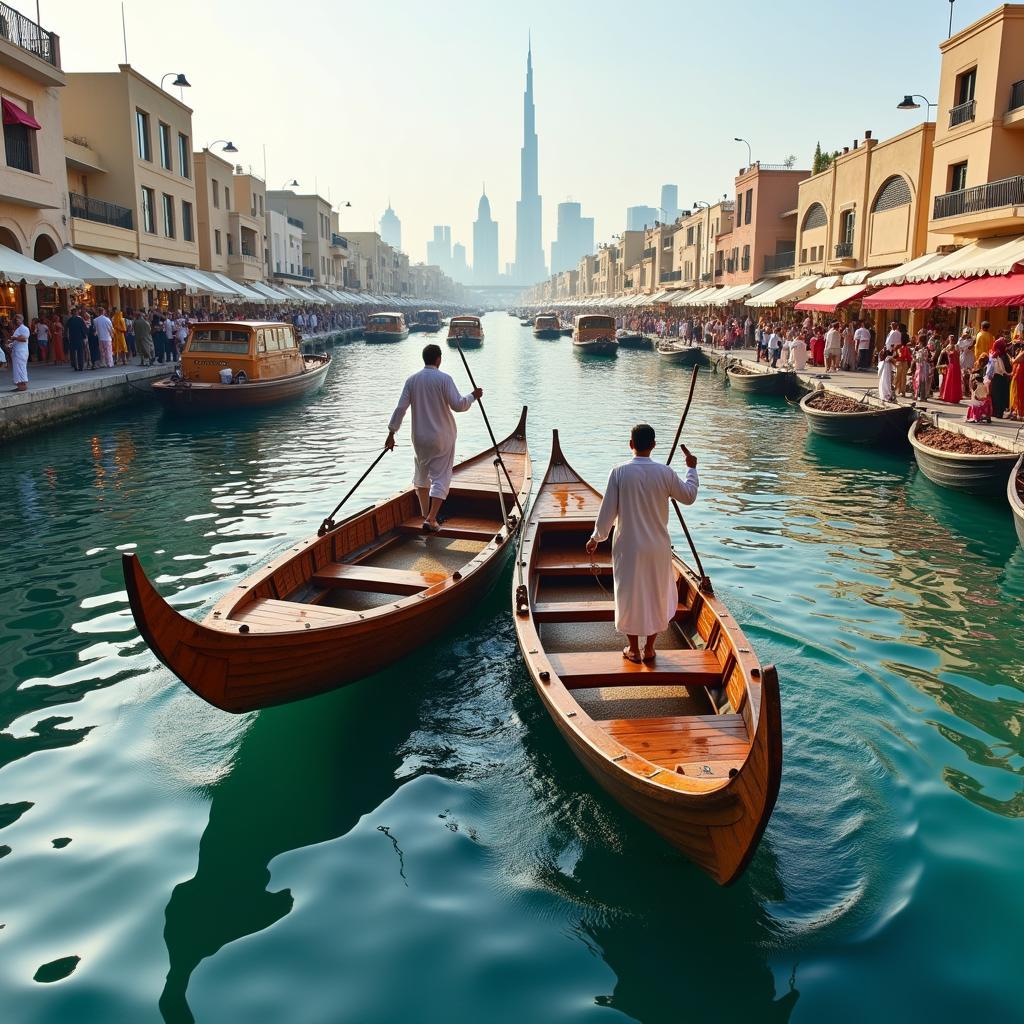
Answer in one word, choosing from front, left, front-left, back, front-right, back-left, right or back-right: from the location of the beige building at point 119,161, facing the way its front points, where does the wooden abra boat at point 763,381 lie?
front

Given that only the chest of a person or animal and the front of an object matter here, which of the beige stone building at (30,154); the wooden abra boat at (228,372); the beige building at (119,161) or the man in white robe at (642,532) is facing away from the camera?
the man in white robe

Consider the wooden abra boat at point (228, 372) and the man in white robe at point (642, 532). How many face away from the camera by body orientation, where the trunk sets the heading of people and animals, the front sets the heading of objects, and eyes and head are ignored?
1

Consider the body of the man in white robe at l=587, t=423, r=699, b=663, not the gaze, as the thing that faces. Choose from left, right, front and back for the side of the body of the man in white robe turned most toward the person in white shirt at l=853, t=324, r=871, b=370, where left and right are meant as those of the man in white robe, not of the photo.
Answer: front

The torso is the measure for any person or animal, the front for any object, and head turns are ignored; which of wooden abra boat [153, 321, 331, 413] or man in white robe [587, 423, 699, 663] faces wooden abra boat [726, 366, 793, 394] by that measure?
the man in white robe

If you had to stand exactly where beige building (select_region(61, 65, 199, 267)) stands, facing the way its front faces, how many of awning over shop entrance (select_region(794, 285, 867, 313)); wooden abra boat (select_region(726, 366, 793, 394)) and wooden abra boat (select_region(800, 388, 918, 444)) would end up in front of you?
3

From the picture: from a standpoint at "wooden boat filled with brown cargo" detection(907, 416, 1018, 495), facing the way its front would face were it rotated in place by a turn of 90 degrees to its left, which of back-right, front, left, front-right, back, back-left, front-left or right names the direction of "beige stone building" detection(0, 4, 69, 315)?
front-right

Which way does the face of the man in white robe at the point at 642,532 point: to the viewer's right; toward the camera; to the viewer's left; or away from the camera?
away from the camera

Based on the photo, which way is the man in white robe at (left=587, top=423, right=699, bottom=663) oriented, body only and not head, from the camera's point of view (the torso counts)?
away from the camera

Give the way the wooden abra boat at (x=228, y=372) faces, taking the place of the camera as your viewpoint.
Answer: facing the viewer and to the left of the viewer

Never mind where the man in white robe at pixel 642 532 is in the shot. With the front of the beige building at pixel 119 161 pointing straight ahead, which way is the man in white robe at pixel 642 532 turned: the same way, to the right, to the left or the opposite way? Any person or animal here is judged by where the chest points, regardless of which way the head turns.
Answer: to the left

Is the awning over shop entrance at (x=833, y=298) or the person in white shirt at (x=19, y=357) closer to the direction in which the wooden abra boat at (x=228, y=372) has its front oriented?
the person in white shirt

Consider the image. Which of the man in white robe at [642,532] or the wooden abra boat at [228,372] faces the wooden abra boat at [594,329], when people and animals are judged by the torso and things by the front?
the man in white robe

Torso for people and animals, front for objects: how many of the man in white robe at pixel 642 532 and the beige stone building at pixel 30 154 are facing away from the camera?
1

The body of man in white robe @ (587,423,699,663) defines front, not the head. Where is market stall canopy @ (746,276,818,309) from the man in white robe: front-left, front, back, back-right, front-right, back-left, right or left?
front

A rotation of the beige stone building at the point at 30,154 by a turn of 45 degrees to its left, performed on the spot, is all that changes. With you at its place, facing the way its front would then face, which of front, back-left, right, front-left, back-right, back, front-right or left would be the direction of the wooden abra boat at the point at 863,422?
front-right

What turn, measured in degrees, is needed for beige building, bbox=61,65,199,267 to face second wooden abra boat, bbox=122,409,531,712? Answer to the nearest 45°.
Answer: approximately 45° to its right

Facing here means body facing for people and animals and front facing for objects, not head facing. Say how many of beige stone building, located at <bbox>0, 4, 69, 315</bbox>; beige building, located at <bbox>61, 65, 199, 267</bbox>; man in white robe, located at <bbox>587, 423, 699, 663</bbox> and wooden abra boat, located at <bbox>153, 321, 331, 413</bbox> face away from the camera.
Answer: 1
